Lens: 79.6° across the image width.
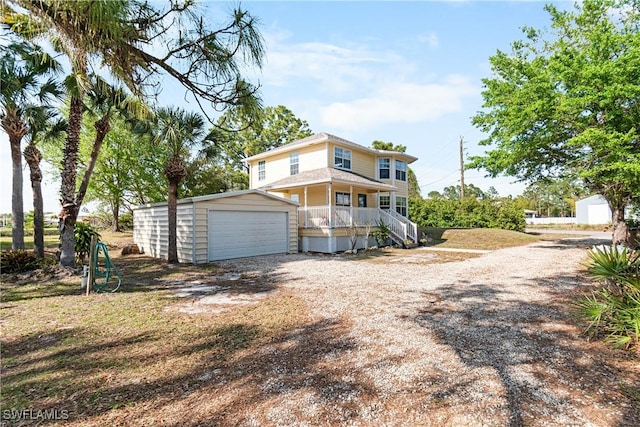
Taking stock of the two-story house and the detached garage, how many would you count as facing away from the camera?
0

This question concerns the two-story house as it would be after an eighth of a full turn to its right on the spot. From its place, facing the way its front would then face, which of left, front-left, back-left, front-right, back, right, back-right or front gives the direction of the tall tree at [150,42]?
front

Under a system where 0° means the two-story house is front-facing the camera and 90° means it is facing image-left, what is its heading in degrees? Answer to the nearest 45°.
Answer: approximately 315°

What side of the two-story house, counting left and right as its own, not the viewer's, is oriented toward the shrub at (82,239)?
right

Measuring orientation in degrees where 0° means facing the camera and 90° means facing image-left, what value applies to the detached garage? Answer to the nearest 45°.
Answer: approximately 315°

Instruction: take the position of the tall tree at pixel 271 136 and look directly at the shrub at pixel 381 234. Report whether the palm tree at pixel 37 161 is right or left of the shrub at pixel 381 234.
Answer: right

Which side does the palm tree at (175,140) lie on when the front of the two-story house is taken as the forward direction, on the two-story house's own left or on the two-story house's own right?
on the two-story house's own right

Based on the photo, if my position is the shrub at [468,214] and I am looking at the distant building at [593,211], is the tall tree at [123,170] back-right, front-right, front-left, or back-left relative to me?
back-left

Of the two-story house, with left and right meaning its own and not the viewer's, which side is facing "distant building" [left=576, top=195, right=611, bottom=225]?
left

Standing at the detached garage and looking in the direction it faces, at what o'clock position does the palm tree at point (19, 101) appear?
The palm tree is roughly at 4 o'clock from the detached garage.

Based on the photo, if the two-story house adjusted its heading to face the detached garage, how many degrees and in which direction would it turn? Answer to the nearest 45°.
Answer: approximately 90° to its right

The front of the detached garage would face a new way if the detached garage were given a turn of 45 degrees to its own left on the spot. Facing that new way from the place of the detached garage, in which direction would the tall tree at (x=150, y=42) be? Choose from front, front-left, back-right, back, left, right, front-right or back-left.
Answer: right

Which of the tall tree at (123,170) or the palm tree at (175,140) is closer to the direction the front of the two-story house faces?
the palm tree

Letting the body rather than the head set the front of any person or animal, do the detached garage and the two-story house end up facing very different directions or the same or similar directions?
same or similar directions

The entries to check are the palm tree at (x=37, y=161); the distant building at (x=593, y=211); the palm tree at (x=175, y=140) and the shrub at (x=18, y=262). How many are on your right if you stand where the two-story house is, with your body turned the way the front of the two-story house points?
3
